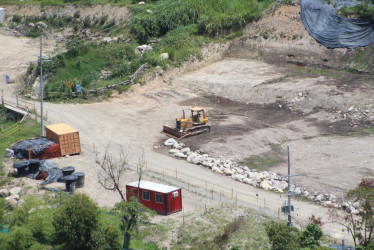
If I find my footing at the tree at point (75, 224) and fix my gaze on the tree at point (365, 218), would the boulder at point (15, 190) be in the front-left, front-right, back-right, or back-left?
back-left

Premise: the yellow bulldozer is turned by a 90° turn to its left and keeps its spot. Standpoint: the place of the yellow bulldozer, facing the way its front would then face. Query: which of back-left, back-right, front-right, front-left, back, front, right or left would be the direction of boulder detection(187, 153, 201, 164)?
front-right

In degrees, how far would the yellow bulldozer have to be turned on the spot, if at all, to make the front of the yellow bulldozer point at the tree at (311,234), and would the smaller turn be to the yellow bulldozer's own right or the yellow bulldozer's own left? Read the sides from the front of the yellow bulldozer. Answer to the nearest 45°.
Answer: approximately 45° to the yellow bulldozer's own left

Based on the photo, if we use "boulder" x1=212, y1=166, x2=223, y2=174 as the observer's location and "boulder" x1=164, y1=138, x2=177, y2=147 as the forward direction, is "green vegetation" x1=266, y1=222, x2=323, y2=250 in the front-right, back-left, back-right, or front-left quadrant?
back-left

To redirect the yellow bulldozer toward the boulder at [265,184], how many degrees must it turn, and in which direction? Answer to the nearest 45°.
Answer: approximately 90° to its left

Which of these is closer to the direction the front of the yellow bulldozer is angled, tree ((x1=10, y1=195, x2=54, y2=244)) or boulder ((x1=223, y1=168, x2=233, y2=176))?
the tree

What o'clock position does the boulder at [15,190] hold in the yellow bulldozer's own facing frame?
The boulder is roughly at 12 o'clock from the yellow bulldozer.

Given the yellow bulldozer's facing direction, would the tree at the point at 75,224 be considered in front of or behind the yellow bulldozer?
in front

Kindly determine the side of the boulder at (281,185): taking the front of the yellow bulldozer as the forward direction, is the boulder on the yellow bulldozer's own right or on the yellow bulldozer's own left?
on the yellow bulldozer's own left

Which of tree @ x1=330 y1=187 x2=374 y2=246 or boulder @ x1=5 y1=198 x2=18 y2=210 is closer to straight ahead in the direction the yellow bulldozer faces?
the boulder

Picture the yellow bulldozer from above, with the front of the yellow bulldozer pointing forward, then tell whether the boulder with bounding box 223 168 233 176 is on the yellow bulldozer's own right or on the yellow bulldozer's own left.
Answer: on the yellow bulldozer's own left

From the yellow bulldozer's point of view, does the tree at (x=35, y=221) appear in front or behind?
in front

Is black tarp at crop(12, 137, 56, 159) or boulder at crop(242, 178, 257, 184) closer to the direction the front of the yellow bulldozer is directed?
the black tarp

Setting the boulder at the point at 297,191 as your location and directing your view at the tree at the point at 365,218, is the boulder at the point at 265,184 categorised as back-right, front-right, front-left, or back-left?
back-right

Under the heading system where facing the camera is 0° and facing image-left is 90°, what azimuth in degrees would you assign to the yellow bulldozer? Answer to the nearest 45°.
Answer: approximately 45°

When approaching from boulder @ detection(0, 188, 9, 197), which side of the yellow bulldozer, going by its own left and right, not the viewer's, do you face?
front

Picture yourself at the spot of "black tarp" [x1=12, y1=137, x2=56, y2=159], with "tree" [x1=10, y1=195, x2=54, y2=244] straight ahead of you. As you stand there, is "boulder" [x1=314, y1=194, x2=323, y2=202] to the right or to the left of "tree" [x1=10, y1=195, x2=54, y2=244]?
left

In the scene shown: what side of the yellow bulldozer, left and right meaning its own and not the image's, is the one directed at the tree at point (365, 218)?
left
